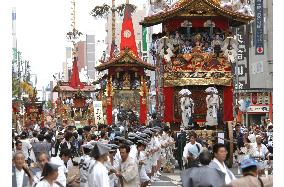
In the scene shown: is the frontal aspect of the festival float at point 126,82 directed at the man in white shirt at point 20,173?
yes

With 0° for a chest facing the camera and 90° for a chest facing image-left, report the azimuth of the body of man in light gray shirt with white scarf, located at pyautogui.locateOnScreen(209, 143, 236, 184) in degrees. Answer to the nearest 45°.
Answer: approximately 315°

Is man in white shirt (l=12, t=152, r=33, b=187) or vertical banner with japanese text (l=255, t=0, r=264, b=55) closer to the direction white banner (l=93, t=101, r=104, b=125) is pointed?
the man in white shirt

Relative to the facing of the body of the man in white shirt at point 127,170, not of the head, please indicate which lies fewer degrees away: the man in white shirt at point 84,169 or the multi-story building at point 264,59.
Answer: the man in white shirt

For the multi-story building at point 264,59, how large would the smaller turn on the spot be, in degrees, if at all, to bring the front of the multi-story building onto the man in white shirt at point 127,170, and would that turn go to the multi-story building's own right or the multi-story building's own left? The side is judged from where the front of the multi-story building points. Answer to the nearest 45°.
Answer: approximately 45° to the multi-story building's own left

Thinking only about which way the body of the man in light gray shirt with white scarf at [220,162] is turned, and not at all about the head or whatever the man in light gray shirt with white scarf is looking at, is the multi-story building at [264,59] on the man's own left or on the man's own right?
on the man's own left
